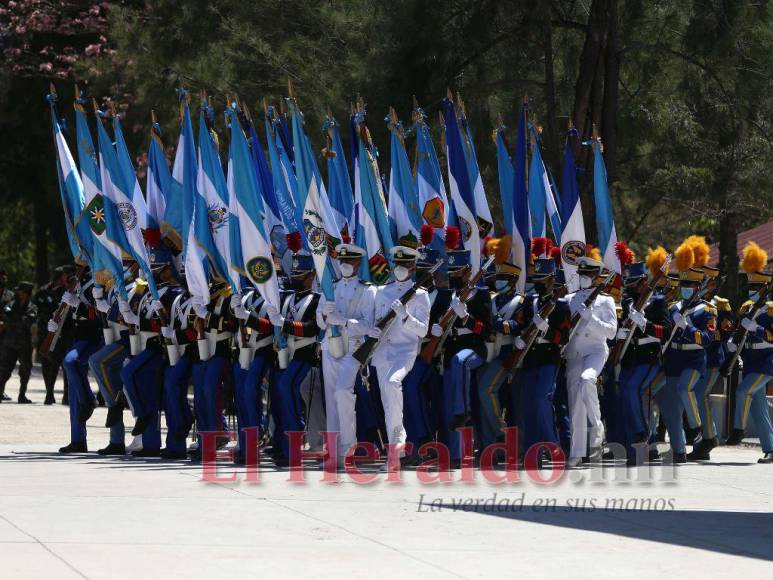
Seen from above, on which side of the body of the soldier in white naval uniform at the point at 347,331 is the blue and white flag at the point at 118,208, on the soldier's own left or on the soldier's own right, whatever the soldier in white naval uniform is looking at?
on the soldier's own right

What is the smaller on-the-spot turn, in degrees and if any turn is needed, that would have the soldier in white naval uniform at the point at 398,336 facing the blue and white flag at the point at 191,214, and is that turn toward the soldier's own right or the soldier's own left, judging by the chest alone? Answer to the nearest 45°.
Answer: approximately 90° to the soldier's own right

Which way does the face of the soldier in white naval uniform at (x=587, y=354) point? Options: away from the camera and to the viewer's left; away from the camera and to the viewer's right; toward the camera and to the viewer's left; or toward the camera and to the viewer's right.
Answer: toward the camera and to the viewer's left

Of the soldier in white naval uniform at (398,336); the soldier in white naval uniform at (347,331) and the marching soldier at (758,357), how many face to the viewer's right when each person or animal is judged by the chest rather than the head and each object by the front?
0

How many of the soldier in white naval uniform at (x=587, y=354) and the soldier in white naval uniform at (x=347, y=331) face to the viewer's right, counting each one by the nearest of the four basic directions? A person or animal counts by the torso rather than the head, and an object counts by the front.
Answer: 0

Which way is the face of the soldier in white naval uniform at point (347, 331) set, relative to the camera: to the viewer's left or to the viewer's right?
to the viewer's left

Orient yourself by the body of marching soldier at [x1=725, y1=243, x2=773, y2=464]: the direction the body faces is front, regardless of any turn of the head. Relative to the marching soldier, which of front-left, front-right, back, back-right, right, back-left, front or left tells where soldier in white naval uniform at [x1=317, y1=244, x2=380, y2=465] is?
front

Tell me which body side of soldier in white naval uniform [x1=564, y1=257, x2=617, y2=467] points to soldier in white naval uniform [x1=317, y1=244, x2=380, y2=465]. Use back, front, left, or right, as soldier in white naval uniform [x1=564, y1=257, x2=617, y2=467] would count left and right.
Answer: front

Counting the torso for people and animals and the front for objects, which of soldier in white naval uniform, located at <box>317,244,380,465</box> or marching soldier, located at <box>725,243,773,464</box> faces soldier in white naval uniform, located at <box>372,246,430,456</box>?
the marching soldier

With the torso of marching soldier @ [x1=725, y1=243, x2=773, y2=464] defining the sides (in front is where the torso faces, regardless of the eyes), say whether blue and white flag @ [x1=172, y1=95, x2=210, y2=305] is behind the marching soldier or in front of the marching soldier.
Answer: in front

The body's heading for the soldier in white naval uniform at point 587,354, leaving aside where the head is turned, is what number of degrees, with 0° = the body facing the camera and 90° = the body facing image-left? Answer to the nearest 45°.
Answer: approximately 45°

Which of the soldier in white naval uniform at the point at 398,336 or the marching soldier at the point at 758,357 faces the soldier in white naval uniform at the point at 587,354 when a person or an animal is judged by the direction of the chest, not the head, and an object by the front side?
the marching soldier

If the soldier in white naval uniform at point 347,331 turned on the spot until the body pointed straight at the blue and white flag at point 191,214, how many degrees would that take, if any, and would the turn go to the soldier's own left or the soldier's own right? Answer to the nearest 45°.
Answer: approximately 90° to the soldier's own right

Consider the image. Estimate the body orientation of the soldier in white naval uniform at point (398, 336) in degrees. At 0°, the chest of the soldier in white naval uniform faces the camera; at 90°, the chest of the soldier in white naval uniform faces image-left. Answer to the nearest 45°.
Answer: approximately 45°
